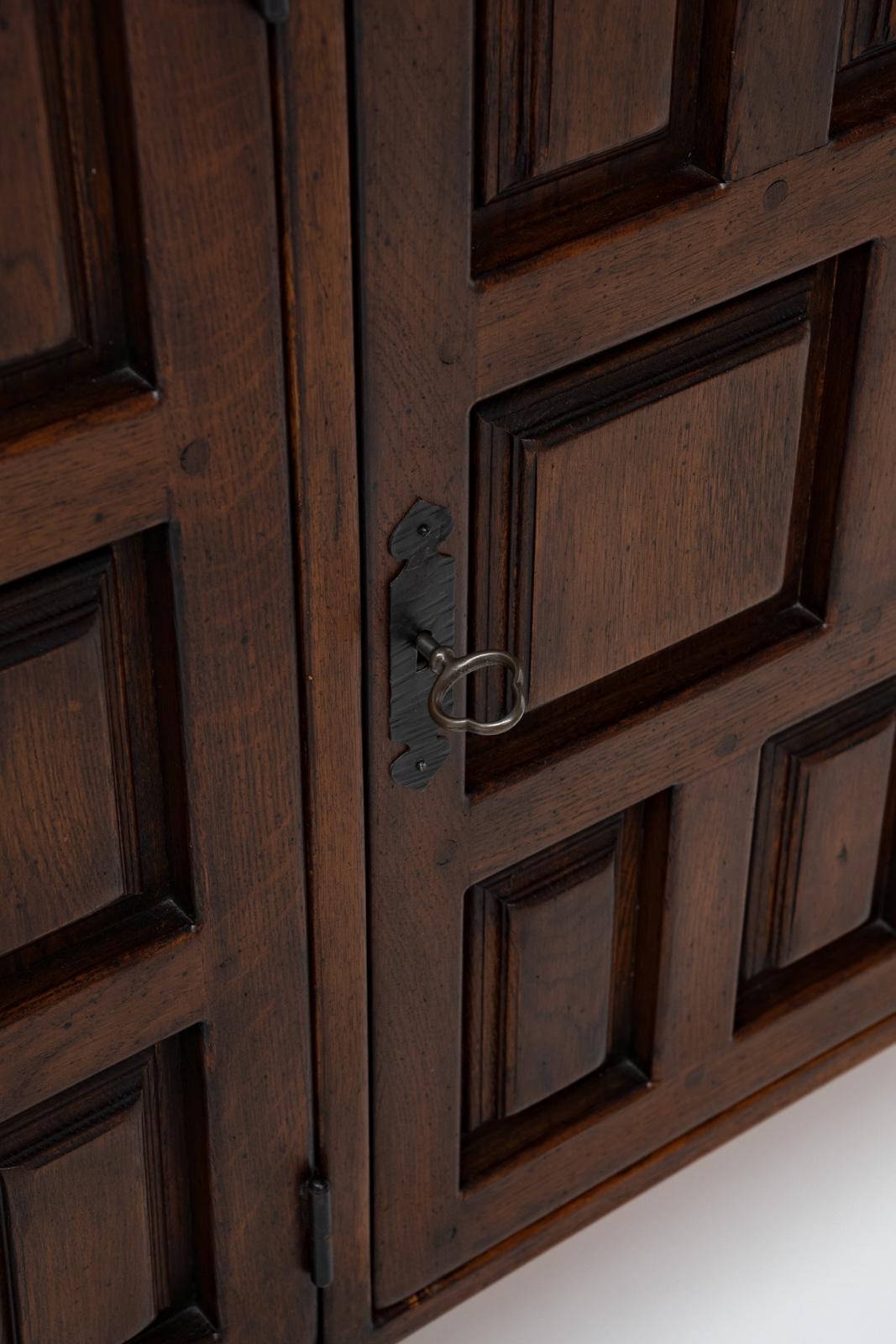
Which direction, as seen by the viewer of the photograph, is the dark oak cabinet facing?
facing the viewer and to the right of the viewer
